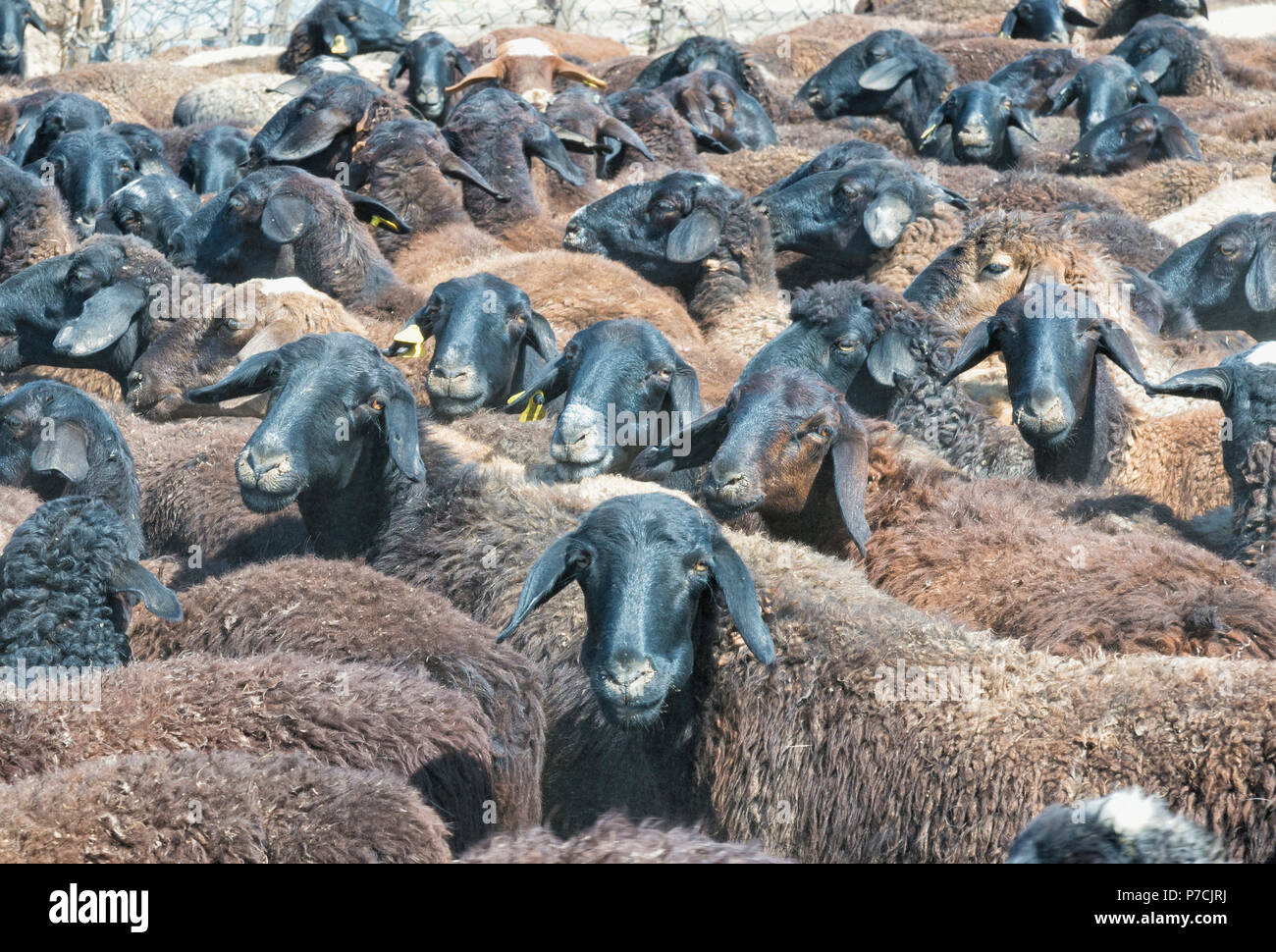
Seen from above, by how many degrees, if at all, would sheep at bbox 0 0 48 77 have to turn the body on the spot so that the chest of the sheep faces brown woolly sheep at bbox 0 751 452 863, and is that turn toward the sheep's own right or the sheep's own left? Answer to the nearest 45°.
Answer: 0° — it already faces it

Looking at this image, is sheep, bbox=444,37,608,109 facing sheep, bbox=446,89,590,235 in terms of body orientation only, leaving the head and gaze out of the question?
yes

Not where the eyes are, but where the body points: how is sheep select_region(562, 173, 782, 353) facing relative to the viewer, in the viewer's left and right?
facing to the left of the viewer

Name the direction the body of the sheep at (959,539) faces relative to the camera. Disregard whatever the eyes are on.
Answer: to the viewer's left

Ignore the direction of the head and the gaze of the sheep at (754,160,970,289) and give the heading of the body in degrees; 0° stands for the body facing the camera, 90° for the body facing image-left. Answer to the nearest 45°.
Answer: approximately 90°

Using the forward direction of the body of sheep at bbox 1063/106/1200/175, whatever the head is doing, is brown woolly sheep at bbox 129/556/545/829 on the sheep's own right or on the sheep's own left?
on the sheep's own left

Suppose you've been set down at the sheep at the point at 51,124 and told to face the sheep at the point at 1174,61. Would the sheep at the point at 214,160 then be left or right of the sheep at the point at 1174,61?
right

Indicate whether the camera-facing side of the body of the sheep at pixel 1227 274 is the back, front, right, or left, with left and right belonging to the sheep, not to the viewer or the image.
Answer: left

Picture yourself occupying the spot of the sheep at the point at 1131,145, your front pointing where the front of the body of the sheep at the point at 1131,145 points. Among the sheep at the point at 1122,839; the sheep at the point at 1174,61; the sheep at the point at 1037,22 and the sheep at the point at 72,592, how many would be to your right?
2
